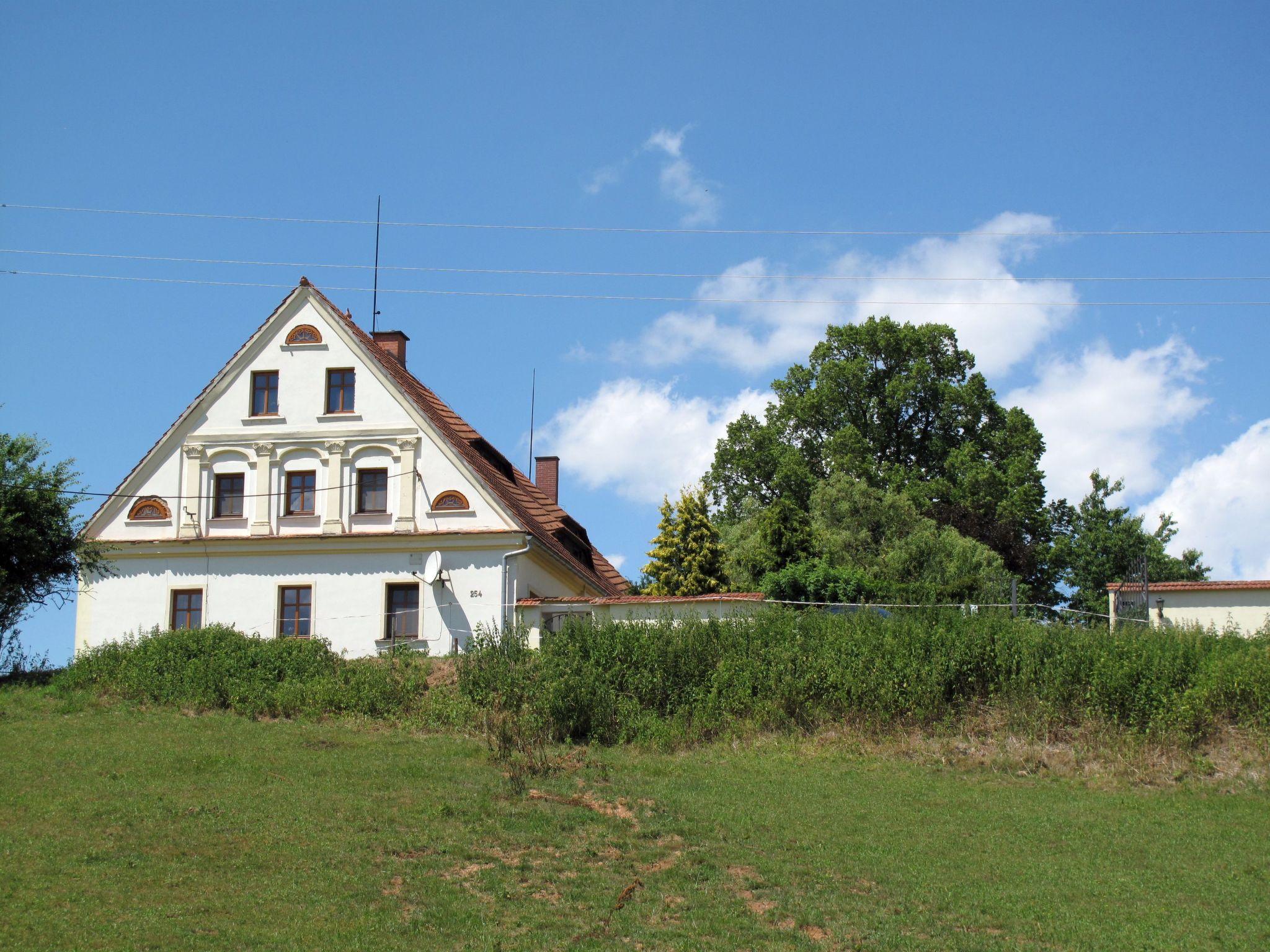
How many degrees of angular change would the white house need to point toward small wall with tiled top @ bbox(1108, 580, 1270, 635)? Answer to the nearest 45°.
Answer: approximately 90° to its left

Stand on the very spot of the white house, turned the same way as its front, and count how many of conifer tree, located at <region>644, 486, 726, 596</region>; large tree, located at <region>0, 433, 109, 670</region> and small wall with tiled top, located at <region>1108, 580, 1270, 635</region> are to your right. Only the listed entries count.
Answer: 1

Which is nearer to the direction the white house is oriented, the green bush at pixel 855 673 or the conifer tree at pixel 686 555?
the green bush

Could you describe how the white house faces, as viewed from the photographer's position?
facing the viewer

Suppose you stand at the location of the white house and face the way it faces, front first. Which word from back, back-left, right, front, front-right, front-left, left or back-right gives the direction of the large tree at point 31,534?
right

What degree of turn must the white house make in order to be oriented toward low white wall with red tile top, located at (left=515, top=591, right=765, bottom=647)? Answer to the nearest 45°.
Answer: approximately 45° to its left

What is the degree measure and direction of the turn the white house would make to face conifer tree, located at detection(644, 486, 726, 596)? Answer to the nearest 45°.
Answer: approximately 135° to its left
